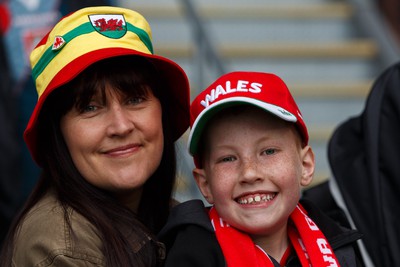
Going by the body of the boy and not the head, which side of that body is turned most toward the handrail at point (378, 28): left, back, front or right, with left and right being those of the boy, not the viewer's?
back

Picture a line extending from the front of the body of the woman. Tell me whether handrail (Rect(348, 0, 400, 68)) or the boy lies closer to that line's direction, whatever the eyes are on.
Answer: the boy

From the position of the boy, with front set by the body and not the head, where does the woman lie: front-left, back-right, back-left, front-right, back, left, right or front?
right

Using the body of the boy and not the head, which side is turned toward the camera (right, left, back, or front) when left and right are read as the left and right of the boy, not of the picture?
front

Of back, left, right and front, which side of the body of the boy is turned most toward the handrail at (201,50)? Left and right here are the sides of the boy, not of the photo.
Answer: back

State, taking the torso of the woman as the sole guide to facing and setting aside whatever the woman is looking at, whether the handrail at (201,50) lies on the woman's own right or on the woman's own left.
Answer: on the woman's own left

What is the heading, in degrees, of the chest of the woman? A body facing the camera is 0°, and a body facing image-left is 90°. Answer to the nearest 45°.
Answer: approximately 315°

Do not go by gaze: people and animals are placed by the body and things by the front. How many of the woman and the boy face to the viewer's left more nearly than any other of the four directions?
0
